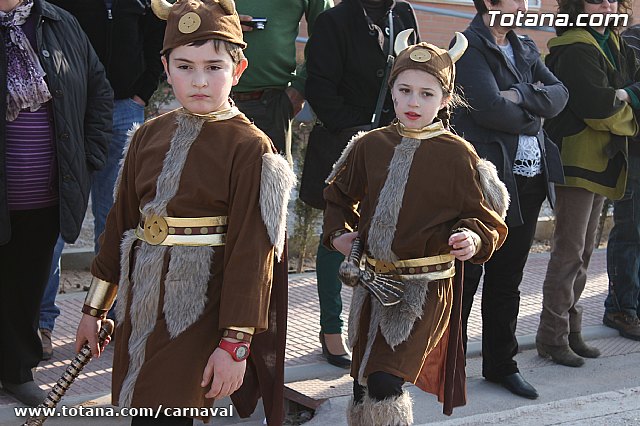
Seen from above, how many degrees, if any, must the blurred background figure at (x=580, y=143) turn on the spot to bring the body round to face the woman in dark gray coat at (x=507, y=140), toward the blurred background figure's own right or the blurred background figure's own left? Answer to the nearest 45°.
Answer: approximately 90° to the blurred background figure's own right

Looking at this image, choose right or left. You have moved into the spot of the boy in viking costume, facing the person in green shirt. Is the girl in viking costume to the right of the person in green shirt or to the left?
right

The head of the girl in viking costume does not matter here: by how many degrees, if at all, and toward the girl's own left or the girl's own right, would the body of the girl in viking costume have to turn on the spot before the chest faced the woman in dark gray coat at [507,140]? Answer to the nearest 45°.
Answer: approximately 135° to the girl's own right

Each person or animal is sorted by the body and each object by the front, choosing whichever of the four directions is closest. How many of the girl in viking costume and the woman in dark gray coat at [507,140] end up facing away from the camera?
0

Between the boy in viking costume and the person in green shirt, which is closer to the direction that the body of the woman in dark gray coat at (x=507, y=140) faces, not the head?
the boy in viking costume

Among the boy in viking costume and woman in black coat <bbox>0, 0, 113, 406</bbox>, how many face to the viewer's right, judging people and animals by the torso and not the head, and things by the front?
0

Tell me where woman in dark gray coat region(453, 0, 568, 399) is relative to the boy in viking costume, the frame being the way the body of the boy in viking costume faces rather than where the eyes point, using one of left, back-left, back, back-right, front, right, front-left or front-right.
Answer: back

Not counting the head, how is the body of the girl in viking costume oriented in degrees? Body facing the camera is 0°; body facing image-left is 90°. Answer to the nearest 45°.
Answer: approximately 45°

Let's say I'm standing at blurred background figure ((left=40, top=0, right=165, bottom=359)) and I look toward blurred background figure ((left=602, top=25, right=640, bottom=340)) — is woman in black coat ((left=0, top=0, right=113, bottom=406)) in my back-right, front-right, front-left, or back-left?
back-right

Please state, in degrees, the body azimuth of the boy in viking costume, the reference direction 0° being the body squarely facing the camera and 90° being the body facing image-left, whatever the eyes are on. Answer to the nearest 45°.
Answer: approximately 45°
